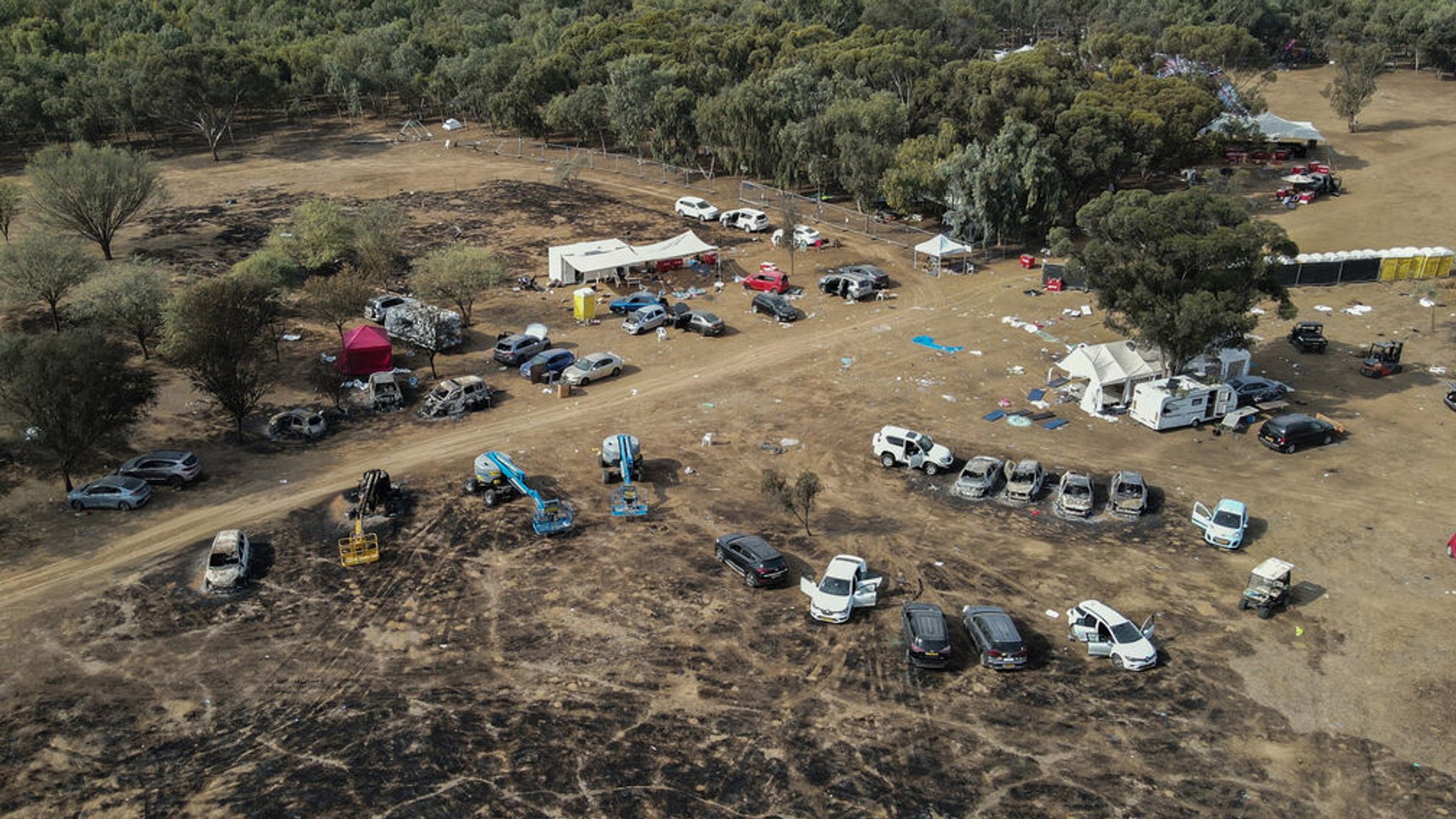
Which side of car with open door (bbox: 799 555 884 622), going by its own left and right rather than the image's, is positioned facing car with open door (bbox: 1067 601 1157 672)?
left

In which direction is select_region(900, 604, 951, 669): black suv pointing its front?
away from the camera

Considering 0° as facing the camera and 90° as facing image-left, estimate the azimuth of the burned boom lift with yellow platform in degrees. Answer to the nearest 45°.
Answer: approximately 0°

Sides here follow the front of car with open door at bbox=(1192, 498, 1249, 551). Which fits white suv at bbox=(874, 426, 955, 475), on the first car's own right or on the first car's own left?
on the first car's own right

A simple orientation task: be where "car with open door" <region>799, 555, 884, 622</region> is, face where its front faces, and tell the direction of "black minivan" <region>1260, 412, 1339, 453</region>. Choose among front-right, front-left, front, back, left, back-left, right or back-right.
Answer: back-left

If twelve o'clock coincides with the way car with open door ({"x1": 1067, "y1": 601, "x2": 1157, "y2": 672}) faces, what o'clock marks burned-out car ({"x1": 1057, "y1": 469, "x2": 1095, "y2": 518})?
The burned-out car is roughly at 7 o'clock from the car with open door.

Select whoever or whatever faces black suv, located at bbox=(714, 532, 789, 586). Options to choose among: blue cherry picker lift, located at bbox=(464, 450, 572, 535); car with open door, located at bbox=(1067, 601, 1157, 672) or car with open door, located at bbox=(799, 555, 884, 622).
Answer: the blue cherry picker lift

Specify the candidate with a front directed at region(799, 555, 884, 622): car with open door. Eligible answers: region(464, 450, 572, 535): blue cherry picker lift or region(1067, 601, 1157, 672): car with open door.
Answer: the blue cherry picker lift

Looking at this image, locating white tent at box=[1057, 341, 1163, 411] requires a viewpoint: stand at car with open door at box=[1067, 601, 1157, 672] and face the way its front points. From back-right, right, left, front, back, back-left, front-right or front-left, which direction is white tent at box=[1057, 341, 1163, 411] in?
back-left
